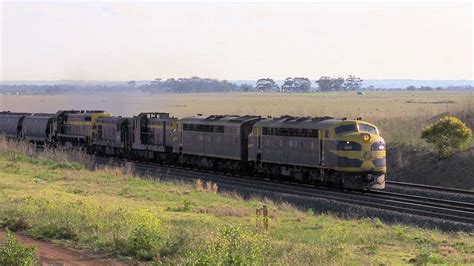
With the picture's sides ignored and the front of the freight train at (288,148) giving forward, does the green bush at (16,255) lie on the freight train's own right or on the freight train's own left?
on the freight train's own right

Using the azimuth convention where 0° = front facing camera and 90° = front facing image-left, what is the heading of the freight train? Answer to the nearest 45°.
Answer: approximately 315°

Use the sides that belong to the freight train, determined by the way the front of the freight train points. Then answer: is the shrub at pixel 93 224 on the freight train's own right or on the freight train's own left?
on the freight train's own right

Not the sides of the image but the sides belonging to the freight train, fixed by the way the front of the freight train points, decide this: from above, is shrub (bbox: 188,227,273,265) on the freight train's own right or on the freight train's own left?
on the freight train's own right

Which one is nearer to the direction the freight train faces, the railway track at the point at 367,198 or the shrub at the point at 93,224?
the railway track
